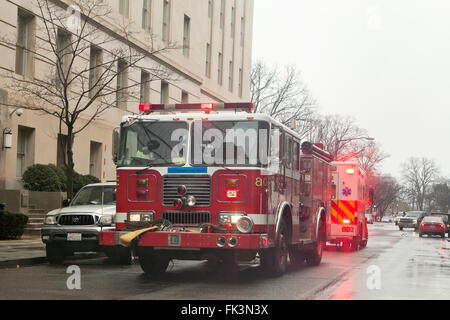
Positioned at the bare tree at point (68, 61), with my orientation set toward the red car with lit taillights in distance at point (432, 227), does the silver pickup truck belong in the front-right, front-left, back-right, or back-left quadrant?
back-right

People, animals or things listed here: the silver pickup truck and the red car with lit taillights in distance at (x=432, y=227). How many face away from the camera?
1

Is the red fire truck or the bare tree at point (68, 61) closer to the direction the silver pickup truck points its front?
the red fire truck

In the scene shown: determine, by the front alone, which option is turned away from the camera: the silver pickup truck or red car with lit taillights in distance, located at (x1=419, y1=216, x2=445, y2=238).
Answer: the red car with lit taillights in distance

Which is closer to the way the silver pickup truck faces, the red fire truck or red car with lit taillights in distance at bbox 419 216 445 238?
the red fire truck

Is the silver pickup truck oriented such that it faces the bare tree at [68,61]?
no

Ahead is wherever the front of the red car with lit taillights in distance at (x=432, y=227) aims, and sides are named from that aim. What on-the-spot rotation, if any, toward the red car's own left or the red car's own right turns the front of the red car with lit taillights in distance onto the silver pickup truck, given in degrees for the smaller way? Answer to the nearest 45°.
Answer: approximately 180°

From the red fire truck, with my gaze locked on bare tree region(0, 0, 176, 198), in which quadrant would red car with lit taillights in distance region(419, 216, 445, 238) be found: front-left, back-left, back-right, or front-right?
front-right

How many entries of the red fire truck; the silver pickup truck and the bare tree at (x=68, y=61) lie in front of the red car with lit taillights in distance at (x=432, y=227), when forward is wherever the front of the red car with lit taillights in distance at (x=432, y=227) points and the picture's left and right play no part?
0

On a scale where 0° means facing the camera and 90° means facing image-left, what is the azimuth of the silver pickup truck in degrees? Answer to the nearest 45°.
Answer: approximately 45°

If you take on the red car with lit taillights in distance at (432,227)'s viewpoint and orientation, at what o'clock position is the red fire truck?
The red fire truck is roughly at 6 o'clock from the red car with lit taillights in distance.

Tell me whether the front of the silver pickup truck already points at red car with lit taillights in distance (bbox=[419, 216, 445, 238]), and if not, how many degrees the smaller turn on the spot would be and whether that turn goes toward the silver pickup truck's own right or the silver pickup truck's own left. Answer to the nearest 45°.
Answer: approximately 180°

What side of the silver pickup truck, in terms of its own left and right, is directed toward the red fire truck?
left

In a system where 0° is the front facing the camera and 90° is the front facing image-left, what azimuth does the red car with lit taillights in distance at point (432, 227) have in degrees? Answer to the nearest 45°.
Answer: approximately 180°

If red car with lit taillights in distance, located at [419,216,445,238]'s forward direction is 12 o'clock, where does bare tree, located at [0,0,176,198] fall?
The bare tree is roughly at 7 o'clock from the red car with lit taillights in distance.

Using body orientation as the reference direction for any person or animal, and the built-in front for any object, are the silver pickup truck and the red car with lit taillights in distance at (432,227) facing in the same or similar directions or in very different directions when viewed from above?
very different directions
